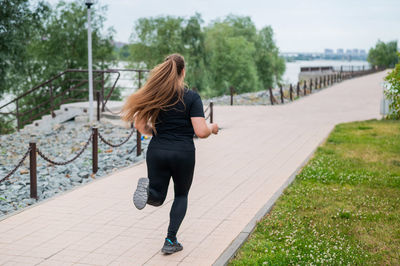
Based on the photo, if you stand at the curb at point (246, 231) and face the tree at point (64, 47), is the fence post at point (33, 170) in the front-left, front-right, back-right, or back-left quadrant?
front-left

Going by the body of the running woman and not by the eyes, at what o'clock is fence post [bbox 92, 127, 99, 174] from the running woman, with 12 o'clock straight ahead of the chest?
The fence post is roughly at 10 o'clock from the running woman.

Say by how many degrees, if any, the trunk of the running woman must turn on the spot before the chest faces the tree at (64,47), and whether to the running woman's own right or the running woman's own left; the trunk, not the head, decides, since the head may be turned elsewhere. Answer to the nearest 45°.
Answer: approximately 45° to the running woman's own left

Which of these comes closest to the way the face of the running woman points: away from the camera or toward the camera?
away from the camera

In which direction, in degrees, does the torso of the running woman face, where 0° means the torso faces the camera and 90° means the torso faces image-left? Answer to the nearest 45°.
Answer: approximately 225°

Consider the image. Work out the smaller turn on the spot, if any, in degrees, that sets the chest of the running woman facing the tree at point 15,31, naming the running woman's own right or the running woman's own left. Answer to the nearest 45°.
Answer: approximately 45° to the running woman's own left

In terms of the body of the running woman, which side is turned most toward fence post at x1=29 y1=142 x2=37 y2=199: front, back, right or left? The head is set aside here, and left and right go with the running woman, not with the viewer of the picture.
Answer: left

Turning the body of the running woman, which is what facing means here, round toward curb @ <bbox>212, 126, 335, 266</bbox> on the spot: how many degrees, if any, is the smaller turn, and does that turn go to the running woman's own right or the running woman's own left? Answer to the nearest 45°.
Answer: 0° — they already face it
